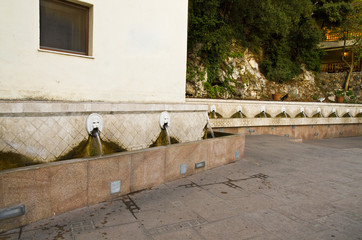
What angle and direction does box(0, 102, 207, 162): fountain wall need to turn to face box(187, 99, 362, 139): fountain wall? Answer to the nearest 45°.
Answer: approximately 90° to its left

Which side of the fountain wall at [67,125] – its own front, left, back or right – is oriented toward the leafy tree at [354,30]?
left

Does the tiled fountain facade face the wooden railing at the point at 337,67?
no

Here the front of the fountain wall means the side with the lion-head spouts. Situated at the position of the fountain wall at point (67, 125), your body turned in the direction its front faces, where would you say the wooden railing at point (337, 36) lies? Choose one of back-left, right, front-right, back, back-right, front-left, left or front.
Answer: left

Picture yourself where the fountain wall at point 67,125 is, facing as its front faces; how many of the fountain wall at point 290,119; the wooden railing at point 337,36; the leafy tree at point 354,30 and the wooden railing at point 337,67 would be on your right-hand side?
0

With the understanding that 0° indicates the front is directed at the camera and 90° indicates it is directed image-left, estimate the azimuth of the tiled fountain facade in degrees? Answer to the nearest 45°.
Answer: approximately 315°

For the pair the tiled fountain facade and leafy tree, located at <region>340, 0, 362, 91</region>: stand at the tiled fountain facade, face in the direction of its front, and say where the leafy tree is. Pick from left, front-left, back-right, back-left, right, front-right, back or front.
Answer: left

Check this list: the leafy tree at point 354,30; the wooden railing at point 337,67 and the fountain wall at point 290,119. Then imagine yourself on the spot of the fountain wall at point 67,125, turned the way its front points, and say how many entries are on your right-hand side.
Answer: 0

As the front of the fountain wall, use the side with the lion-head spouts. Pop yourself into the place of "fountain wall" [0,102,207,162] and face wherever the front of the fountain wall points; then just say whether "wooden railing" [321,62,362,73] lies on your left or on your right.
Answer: on your left

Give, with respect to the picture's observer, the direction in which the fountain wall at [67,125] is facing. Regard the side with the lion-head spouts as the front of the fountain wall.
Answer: facing the viewer and to the right of the viewer

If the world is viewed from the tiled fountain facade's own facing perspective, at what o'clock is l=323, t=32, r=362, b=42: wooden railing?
The wooden railing is roughly at 9 o'clock from the tiled fountain facade.
